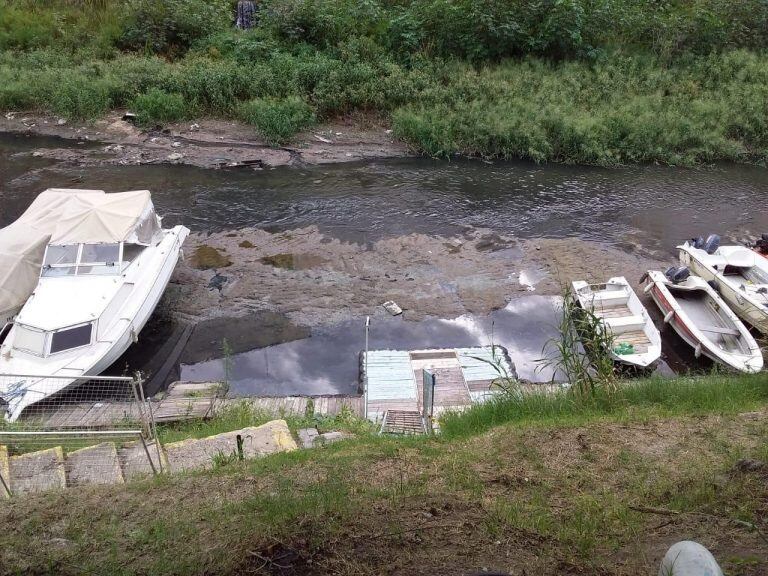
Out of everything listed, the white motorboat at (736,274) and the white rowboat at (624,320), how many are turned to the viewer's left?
0

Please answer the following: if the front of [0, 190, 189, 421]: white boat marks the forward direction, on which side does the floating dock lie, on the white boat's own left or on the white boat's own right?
on the white boat's own left

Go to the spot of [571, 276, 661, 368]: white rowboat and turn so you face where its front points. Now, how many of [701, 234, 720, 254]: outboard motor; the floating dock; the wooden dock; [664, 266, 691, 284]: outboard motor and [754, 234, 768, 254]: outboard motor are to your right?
2

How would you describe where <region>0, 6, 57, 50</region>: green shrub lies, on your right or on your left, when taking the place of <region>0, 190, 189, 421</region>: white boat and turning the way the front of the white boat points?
on your right

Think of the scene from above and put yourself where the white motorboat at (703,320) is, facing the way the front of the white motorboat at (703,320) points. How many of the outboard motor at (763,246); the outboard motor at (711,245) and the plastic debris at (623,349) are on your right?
1

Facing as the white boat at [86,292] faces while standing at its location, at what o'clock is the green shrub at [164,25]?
The green shrub is roughly at 5 o'clock from the white boat.

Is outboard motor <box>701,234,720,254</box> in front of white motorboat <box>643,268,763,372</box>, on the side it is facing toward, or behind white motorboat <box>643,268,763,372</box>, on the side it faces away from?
behind

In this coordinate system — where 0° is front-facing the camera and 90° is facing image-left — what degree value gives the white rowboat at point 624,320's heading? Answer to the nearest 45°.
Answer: approximately 315°

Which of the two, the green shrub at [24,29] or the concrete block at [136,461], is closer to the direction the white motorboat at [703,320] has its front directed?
the concrete block

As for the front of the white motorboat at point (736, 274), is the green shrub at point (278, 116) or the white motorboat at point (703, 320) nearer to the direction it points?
the white motorboat

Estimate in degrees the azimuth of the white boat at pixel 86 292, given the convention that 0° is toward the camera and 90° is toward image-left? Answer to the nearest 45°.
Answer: approximately 45°

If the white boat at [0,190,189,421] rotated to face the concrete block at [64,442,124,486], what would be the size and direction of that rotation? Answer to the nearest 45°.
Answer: approximately 45° to its left

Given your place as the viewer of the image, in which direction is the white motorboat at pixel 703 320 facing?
facing the viewer and to the right of the viewer
